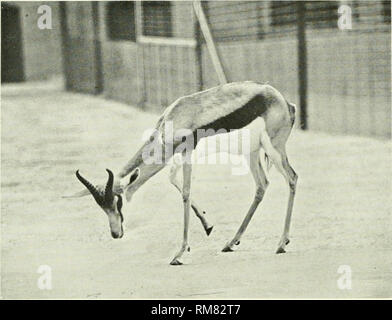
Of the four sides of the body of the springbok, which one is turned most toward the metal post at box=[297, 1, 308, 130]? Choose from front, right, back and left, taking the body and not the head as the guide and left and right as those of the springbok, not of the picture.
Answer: right

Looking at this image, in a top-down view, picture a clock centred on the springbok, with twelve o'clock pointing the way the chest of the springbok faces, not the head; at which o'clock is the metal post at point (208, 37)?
The metal post is roughly at 3 o'clock from the springbok.

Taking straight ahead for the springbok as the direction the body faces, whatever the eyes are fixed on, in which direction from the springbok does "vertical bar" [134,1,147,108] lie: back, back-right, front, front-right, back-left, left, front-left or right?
right

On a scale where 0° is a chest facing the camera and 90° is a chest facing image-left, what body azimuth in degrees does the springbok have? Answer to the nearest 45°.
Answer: approximately 90°
